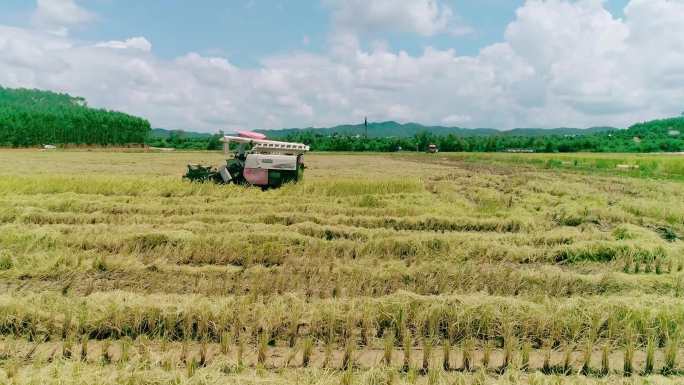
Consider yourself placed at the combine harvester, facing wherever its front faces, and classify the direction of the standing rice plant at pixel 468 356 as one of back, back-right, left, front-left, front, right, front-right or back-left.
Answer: left

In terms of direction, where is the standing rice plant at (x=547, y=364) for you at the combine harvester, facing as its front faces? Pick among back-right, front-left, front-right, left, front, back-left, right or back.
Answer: left

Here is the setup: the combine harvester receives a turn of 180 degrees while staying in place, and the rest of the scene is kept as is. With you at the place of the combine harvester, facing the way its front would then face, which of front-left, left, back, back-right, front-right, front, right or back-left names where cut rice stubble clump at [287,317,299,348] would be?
right

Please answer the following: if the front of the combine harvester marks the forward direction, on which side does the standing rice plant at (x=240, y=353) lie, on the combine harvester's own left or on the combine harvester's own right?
on the combine harvester's own left

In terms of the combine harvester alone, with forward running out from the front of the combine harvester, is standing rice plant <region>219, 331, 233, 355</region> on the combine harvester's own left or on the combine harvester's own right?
on the combine harvester's own left

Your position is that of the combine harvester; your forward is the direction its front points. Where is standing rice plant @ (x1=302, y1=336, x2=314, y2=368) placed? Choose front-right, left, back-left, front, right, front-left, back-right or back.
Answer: left

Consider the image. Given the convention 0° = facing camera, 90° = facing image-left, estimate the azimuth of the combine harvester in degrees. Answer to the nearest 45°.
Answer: approximately 90°

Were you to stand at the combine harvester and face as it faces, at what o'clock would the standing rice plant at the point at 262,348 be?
The standing rice plant is roughly at 9 o'clock from the combine harvester.

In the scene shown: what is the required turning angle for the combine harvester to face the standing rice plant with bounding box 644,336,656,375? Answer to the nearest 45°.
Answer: approximately 90° to its left
